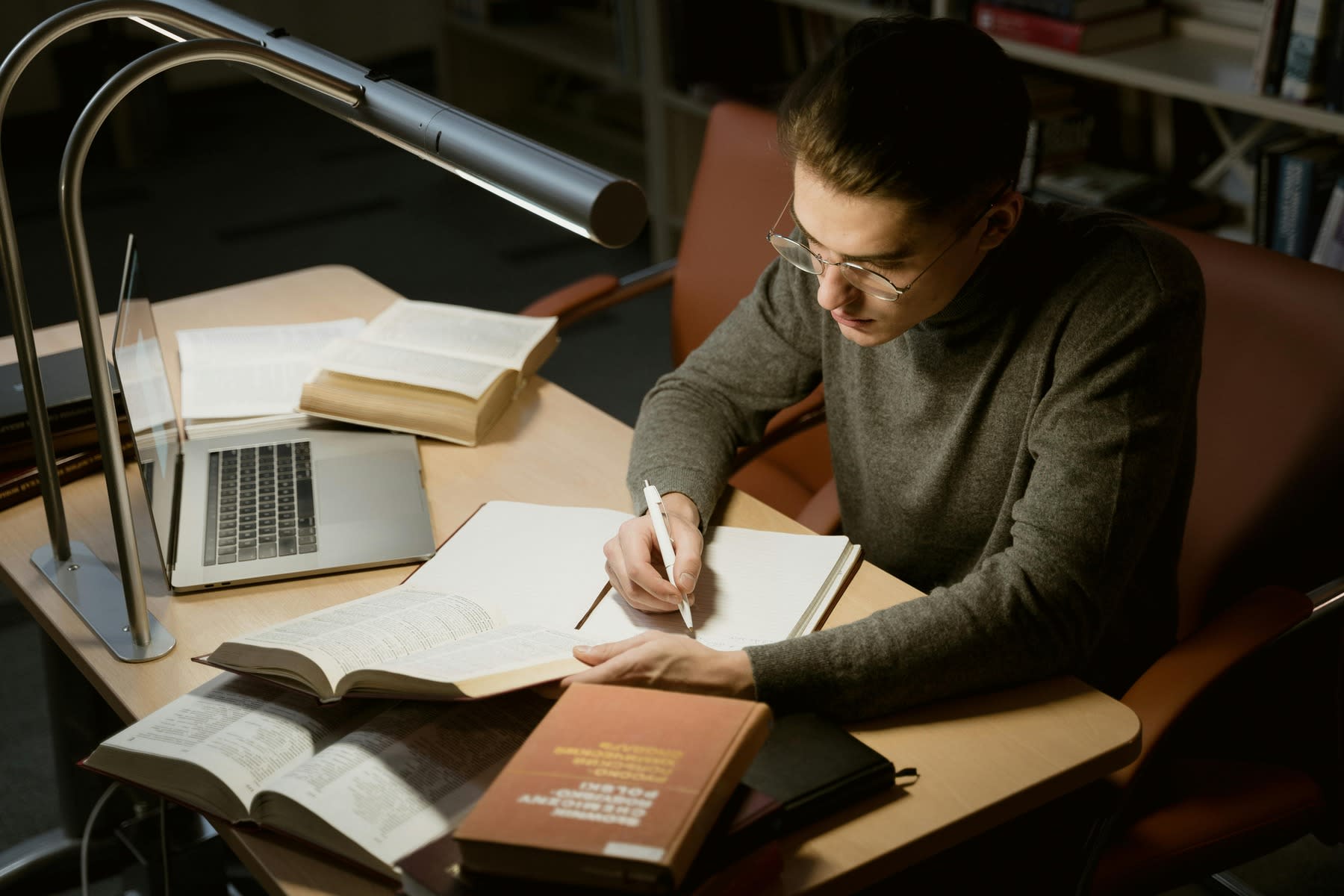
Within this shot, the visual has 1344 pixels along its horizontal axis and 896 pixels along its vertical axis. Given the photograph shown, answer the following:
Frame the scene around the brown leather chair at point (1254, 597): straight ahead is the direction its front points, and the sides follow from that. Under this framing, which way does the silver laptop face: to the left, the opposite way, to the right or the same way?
the opposite way

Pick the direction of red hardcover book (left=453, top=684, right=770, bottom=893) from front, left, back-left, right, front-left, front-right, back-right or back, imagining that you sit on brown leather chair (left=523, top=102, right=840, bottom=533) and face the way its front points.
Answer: front-left

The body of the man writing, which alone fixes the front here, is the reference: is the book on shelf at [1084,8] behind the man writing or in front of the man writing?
behind

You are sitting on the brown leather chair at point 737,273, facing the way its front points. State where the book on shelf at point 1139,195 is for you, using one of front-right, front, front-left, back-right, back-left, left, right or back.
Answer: back

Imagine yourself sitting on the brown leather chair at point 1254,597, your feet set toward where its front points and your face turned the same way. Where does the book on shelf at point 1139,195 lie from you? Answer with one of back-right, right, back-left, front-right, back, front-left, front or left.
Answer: back-right

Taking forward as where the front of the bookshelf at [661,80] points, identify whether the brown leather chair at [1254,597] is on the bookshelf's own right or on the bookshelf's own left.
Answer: on the bookshelf's own left

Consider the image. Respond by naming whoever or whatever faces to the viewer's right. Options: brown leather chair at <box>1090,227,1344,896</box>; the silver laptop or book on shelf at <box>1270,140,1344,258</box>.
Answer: the silver laptop

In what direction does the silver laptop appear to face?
to the viewer's right

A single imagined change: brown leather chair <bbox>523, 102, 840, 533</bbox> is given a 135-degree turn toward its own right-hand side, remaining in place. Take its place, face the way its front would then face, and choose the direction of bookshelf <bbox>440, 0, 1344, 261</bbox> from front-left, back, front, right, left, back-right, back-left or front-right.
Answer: front

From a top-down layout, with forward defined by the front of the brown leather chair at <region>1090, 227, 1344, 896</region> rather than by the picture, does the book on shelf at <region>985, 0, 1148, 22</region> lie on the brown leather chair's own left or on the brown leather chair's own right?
on the brown leather chair's own right

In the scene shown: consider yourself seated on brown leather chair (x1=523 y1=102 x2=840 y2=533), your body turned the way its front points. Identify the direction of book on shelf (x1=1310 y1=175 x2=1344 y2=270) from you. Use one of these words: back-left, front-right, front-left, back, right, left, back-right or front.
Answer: back-left

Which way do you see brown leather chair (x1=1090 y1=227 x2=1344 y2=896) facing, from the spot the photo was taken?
facing the viewer and to the left of the viewer

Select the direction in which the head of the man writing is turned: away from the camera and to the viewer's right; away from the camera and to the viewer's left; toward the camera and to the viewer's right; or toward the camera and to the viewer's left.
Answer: toward the camera and to the viewer's left
